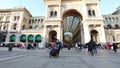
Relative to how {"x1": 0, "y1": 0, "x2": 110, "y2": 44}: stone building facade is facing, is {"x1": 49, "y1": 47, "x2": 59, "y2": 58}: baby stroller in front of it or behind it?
in front

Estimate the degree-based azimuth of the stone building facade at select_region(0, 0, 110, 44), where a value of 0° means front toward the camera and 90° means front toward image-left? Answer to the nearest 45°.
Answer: approximately 0°
